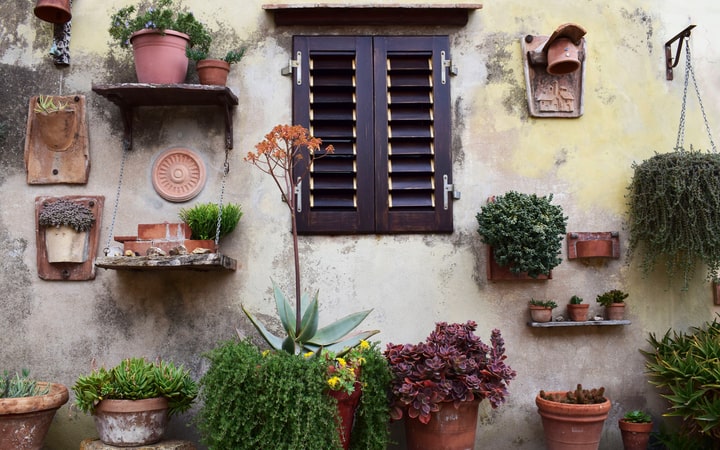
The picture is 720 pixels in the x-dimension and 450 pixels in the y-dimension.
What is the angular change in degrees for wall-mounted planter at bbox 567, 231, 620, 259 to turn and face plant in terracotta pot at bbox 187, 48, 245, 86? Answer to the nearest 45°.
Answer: approximately 45° to its right

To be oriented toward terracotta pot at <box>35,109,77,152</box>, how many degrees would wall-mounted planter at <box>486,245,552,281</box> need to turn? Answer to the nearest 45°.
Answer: approximately 90° to its right

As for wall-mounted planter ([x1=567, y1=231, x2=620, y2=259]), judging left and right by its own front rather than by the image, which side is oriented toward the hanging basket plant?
left

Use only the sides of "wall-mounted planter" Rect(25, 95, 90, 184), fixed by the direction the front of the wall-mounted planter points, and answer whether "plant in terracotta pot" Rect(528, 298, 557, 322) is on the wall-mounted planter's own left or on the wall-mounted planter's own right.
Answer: on the wall-mounted planter's own left

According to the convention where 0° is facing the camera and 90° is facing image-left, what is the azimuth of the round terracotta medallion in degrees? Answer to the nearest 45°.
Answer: approximately 0°

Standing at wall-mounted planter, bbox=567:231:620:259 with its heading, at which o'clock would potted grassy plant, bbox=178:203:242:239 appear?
The potted grassy plant is roughly at 2 o'clock from the wall-mounted planter.

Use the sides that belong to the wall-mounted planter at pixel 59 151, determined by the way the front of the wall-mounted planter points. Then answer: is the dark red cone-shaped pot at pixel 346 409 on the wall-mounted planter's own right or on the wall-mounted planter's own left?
on the wall-mounted planter's own left
